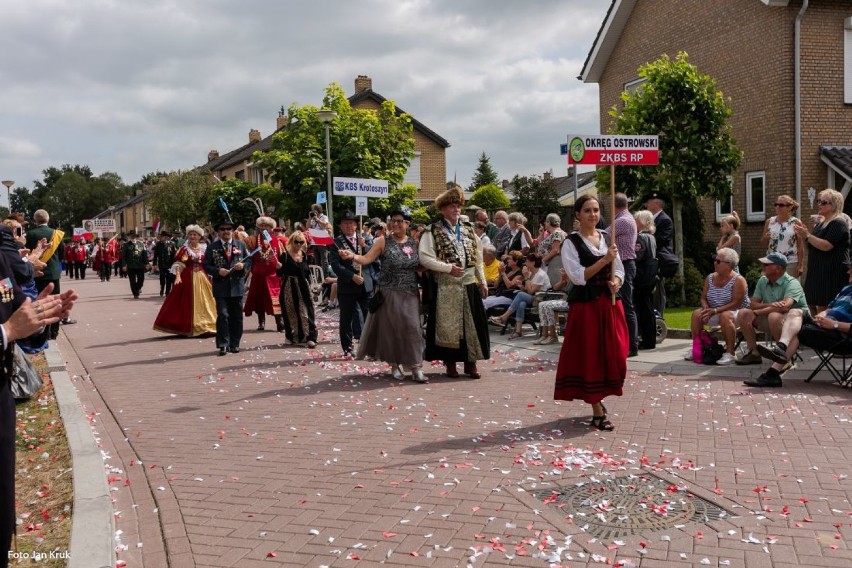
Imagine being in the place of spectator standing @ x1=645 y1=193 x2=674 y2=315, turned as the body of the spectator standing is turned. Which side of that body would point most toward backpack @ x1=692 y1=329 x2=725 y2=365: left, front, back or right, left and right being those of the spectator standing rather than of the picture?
left

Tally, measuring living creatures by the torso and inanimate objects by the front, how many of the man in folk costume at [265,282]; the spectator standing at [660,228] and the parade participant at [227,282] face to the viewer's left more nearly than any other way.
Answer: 1

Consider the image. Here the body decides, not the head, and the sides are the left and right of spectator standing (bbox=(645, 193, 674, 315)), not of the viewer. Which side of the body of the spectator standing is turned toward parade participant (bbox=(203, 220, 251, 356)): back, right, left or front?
front

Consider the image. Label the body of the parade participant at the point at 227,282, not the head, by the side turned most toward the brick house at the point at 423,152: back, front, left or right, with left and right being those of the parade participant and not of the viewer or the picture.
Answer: back

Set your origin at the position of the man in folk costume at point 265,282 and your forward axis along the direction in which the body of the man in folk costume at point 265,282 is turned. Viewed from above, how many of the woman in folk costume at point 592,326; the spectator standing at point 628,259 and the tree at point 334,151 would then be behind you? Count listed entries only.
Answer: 1

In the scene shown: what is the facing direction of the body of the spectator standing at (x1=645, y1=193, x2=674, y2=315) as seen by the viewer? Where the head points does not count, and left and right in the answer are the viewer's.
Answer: facing to the left of the viewer

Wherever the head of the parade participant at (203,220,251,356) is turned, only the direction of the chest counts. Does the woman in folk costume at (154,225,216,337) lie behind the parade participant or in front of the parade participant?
behind

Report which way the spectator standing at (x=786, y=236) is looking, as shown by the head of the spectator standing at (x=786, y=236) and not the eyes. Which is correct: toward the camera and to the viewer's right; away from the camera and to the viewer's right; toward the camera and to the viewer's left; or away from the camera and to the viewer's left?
toward the camera and to the viewer's left

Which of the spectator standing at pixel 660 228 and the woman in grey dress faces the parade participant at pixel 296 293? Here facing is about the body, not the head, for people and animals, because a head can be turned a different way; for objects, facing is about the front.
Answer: the spectator standing

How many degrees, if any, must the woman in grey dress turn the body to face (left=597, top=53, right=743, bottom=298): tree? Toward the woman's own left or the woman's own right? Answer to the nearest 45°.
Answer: approximately 135° to the woman's own left

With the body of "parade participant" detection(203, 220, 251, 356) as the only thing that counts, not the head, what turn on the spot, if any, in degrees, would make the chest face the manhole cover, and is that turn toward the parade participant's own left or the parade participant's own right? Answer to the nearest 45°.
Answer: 0° — they already face it

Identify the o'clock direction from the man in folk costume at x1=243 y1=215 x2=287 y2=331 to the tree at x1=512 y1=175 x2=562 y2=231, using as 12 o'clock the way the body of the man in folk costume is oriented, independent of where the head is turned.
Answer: The tree is roughly at 7 o'clock from the man in folk costume.

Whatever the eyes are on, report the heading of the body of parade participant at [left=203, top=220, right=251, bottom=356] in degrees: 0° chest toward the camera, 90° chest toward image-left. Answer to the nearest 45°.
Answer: approximately 0°
